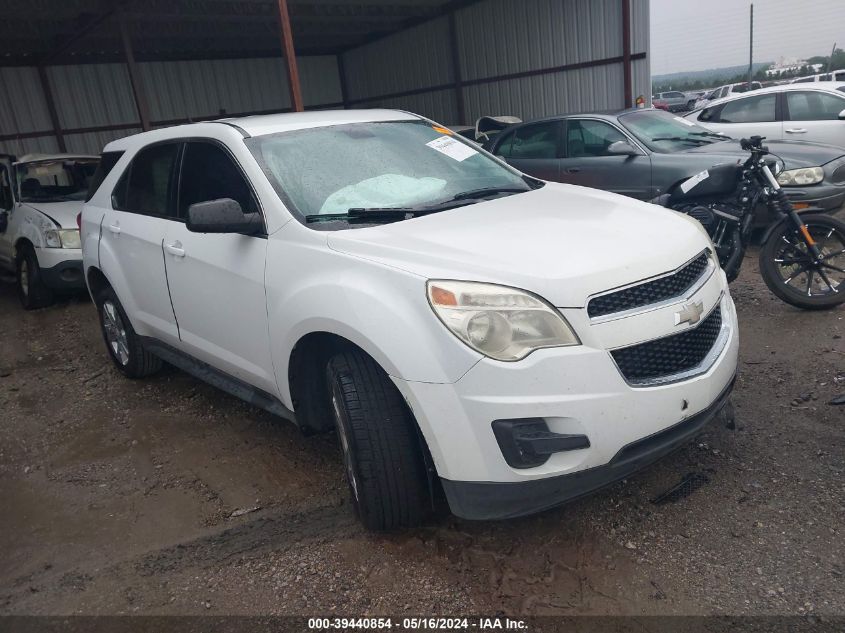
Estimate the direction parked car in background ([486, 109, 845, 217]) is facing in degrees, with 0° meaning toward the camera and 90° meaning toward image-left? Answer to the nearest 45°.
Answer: approximately 315°

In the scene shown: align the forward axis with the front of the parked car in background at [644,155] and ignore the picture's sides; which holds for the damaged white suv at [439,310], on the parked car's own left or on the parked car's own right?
on the parked car's own right

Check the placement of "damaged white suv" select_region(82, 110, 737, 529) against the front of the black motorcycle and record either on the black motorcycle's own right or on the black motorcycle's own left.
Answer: on the black motorcycle's own right

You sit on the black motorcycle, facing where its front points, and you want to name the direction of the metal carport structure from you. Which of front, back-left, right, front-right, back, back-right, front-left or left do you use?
back-left

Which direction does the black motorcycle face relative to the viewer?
to the viewer's right

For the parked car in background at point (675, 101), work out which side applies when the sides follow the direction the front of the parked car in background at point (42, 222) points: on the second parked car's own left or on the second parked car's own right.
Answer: on the second parked car's own left

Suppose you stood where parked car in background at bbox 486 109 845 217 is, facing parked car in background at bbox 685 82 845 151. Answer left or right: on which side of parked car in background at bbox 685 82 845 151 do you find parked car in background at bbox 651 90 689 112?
left
